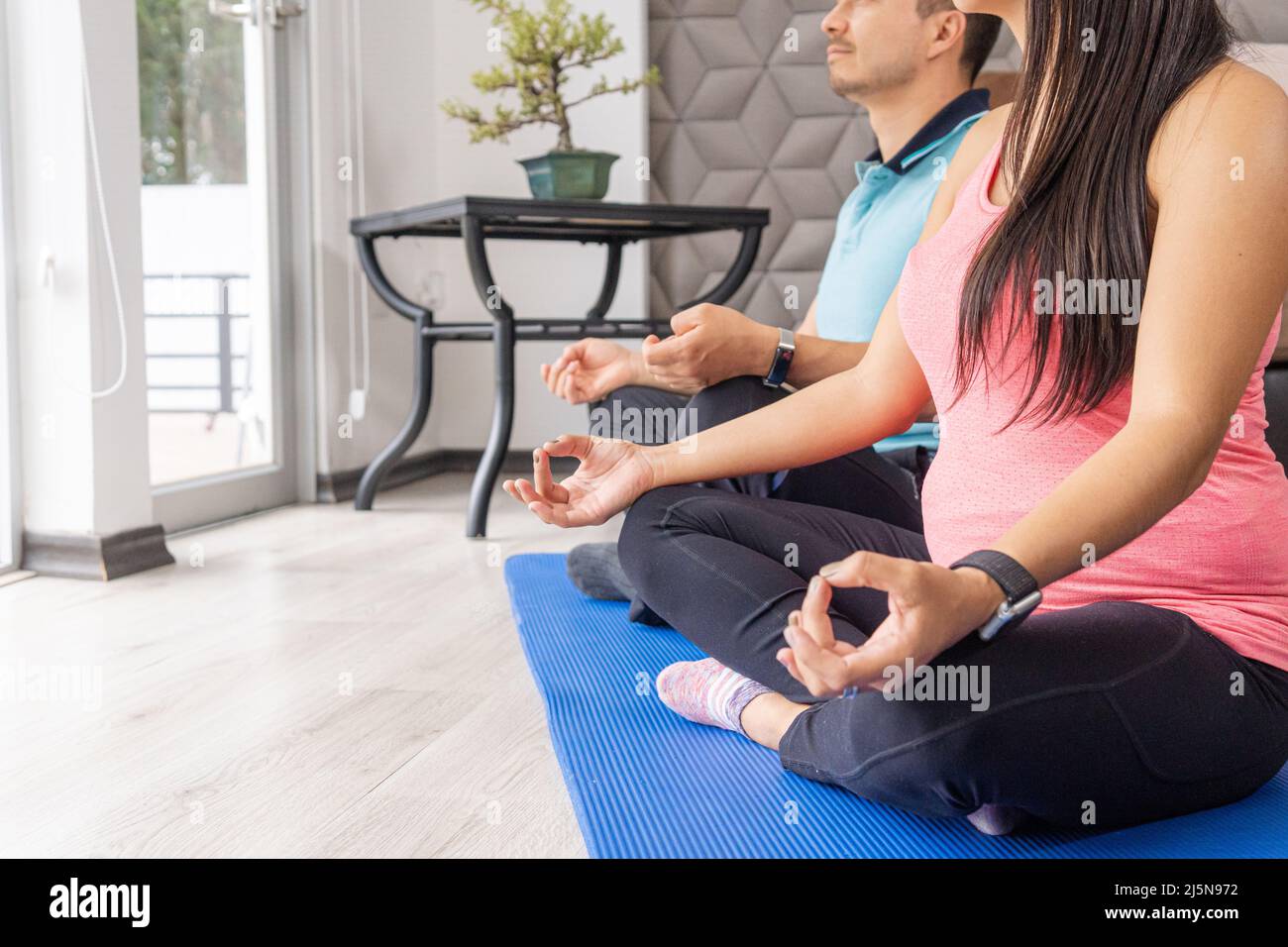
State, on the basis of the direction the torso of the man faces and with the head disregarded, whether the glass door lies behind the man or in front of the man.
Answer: in front

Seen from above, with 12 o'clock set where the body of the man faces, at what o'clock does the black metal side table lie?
The black metal side table is roughly at 2 o'clock from the man.

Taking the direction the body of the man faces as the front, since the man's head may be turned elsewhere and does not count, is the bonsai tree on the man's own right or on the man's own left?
on the man's own right

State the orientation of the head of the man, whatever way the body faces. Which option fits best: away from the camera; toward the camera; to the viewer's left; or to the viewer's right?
to the viewer's left

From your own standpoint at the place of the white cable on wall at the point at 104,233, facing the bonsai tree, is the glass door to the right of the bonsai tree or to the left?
left

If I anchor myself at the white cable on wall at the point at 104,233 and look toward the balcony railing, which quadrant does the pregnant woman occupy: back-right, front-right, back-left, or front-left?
back-right

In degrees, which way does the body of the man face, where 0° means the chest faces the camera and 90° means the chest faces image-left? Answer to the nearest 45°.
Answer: approximately 90°

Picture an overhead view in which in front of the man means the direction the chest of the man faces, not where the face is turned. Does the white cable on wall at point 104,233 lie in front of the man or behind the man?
in front

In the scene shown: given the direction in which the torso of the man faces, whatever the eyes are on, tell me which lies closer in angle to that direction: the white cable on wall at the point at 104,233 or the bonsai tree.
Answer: the white cable on wall
